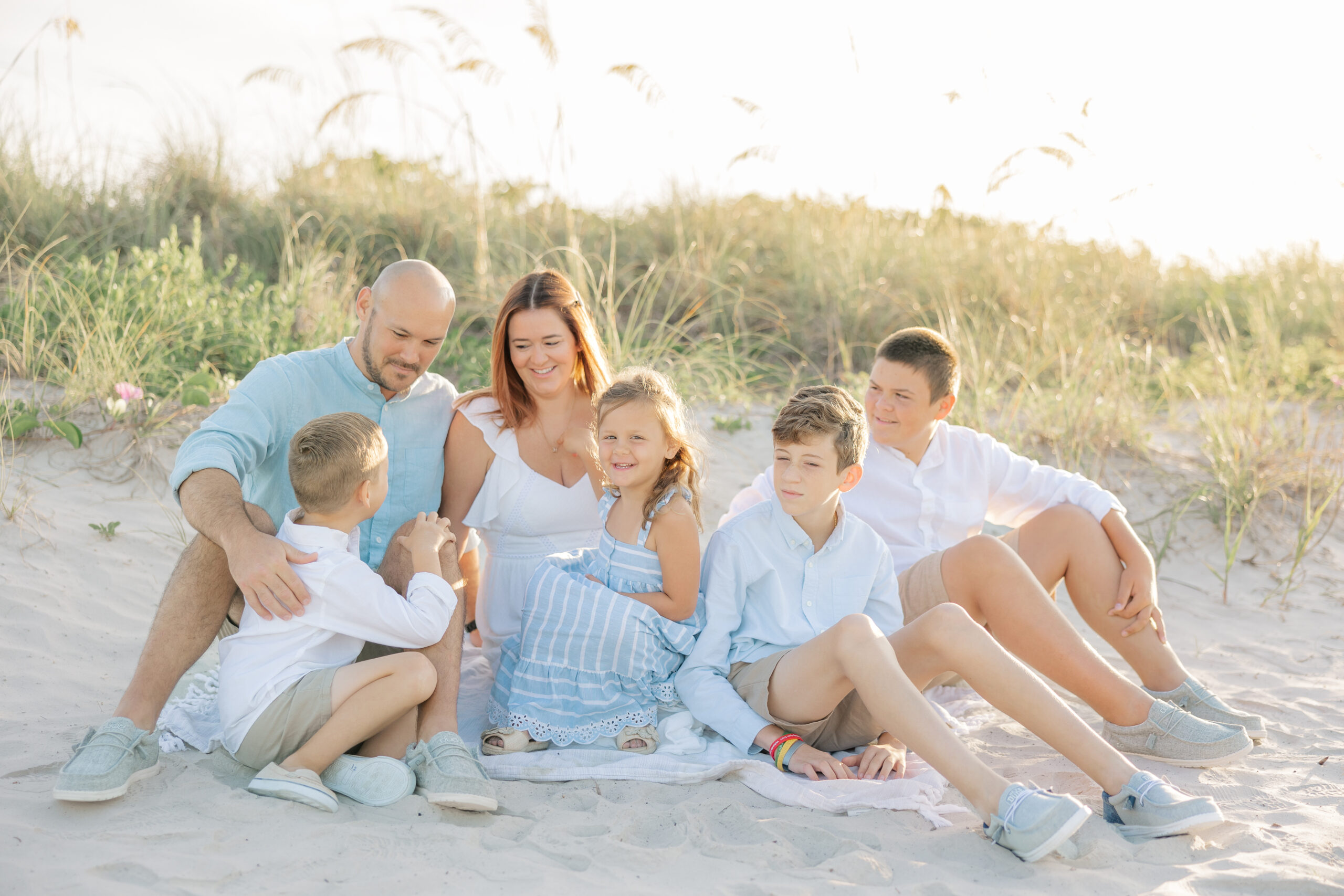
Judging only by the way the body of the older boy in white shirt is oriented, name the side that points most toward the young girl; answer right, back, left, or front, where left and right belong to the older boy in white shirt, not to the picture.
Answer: right

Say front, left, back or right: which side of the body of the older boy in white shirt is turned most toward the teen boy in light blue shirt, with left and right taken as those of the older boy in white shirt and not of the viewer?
right

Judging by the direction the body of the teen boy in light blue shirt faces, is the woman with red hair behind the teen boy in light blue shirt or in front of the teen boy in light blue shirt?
behind

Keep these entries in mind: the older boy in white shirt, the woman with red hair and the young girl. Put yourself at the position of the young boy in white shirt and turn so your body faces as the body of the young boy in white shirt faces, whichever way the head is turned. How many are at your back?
0

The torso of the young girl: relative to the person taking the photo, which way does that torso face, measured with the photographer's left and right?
facing the viewer and to the left of the viewer

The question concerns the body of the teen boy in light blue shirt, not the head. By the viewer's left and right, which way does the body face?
facing the viewer and to the right of the viewer

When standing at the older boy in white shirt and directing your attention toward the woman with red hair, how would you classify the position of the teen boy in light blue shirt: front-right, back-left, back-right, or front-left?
front-left

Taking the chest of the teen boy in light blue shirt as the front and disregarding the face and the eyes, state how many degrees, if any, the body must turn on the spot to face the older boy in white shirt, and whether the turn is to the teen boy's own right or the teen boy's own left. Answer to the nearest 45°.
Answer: approximately 90° to the teen boy's own left

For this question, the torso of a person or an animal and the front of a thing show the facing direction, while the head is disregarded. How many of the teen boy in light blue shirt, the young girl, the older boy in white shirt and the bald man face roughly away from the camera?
0

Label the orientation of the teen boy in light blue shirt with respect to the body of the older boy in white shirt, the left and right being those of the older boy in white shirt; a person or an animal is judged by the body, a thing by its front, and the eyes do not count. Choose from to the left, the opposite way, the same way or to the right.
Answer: the same way

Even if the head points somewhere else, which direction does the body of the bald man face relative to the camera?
toward the camera

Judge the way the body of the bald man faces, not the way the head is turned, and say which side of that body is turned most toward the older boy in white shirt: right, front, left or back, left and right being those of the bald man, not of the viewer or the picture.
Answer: left

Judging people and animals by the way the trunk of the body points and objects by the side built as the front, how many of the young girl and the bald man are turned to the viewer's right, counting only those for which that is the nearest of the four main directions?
0

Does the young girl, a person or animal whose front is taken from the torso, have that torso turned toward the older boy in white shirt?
no

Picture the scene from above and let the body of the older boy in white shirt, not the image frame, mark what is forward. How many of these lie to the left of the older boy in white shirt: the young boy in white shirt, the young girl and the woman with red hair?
0

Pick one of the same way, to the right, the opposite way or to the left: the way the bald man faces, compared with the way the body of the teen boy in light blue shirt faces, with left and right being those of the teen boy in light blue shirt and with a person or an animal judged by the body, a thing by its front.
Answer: the same way
